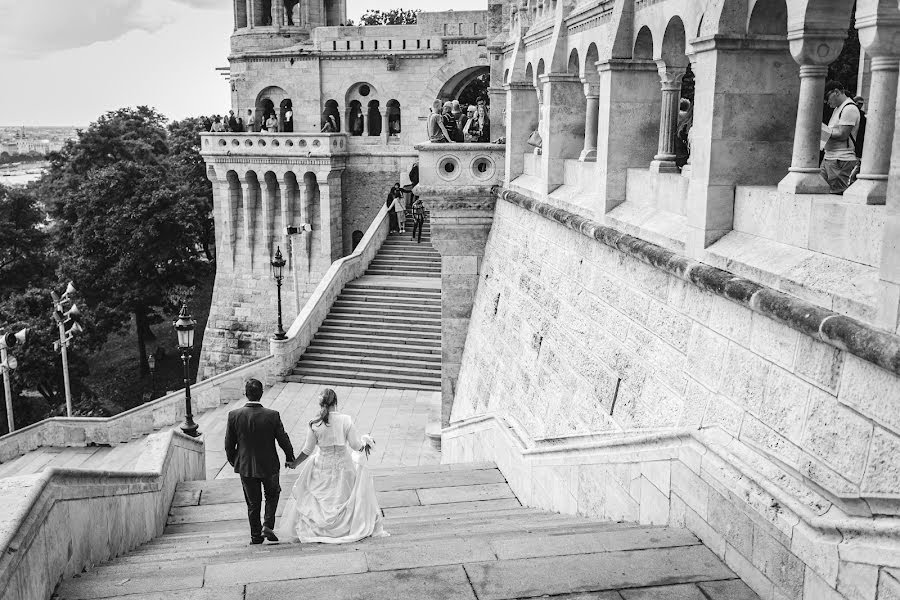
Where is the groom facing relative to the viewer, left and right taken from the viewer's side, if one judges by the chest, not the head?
facing away from the viewer

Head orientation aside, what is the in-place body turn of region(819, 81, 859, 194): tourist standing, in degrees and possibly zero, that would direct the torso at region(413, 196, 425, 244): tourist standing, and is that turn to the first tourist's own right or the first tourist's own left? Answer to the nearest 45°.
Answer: approximately 45° to the first tourist's own right

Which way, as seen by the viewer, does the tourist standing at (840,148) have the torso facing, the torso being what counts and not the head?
to the viewer's left

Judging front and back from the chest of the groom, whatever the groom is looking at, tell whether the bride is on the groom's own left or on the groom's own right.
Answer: on the groom's own right

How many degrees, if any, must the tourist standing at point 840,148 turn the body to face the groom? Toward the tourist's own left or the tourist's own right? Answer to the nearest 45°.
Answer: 0° — they already face them

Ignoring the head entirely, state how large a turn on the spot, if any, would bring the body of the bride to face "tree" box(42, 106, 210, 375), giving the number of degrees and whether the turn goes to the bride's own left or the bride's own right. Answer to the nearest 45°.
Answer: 0° — they already face it

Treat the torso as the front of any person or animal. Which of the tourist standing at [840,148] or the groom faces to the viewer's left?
the tourist standing

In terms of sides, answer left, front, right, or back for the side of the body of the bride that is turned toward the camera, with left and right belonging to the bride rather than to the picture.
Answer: back

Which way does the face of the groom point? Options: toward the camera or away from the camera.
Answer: away from the camera

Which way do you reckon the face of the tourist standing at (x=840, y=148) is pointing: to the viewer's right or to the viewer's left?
to the viewer's left

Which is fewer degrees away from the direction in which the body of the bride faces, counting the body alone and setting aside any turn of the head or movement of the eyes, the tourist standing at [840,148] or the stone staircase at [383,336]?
the stone staircase
